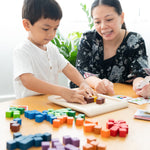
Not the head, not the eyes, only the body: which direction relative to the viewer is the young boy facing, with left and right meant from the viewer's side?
facing the viewer and to the right of the viewer

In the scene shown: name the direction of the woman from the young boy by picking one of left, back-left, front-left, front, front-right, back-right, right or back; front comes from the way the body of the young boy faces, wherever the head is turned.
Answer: left

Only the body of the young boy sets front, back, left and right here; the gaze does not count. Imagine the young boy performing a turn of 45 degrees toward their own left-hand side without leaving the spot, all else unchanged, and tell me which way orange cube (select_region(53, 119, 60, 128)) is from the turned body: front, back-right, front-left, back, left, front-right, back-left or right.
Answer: right

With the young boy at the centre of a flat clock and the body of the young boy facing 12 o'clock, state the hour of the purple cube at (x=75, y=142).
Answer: The purple cube is roughly at 1 o'clock from the young boy.

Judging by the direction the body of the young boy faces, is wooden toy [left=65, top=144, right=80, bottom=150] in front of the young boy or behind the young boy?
in front

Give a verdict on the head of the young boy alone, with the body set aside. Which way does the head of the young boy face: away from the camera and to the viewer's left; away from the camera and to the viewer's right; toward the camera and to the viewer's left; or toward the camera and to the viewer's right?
toward the camera and to the viewer's right

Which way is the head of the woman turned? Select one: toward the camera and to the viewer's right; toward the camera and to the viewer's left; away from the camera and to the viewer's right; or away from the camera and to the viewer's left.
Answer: toward the camera and to the viewer's left
